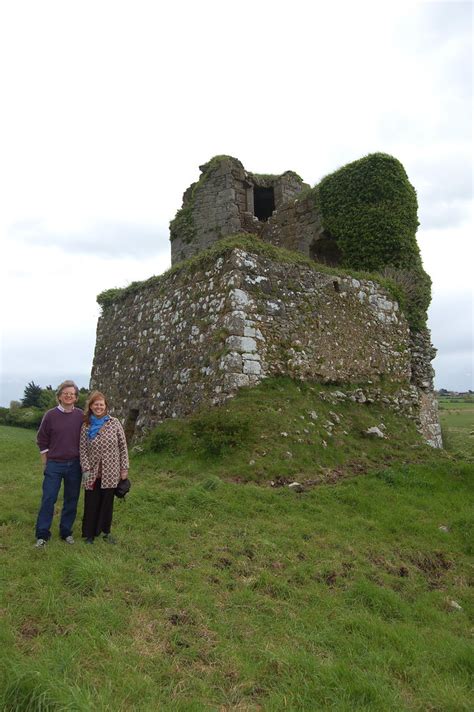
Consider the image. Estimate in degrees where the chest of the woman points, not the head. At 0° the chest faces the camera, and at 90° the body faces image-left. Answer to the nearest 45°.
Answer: approximately 0°

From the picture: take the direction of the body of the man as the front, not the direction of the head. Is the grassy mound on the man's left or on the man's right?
on the man's left

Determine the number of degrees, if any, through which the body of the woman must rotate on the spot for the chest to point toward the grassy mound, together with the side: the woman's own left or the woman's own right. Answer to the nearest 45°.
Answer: approximately 135° to the woman's own left

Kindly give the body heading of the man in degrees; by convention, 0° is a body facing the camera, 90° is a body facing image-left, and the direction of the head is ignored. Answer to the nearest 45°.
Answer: approximately 0°

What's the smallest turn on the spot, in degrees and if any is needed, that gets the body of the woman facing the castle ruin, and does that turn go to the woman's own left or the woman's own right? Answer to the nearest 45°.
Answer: approximately 135° to the woman's own left

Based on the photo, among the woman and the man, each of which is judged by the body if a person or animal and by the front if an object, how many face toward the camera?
2
